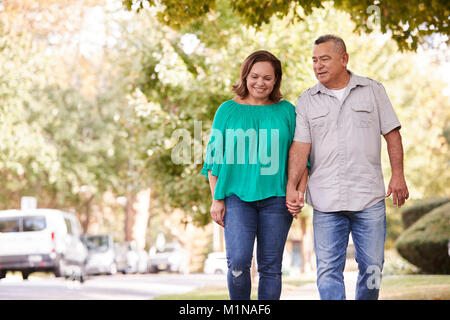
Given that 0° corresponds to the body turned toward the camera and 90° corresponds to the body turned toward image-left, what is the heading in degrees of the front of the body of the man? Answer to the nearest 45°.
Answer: approximately 0°

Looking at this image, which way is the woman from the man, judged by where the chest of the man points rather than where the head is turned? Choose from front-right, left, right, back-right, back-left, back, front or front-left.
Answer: right

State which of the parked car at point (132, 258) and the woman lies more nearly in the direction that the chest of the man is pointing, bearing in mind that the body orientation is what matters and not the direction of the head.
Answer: the woman

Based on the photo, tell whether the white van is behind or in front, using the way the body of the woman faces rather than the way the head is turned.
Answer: behind

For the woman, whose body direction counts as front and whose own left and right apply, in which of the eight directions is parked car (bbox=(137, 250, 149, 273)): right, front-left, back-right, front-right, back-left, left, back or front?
back

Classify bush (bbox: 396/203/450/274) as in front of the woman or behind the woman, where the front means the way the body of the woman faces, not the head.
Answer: behind

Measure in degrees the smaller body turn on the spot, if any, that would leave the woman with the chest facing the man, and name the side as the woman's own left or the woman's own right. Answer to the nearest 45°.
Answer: approximately 90° to the woman's own left

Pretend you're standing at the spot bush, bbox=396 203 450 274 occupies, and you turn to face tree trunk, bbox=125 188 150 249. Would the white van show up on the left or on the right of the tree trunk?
left

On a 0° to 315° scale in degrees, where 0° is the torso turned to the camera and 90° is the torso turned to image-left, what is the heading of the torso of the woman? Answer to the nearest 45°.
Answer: approximately 0°

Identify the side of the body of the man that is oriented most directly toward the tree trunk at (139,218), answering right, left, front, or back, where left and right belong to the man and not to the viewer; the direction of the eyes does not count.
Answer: back

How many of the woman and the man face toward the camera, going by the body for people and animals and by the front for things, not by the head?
2

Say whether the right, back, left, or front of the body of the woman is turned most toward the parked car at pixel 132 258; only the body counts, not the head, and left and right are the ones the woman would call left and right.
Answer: back
